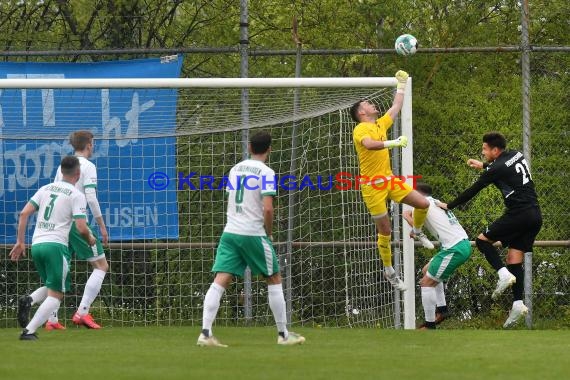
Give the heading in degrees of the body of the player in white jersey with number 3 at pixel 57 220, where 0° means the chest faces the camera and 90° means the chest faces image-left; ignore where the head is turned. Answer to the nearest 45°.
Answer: approximately 225°

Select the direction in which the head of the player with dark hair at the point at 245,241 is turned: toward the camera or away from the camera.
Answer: away from the camera

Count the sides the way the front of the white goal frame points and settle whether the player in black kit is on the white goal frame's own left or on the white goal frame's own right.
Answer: on the white goal frame's own left

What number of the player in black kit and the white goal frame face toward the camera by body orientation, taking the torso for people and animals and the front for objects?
1

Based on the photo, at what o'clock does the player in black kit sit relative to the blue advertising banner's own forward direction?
The player in black kit is roughly at 10 o'clock from the blue advertising banner.

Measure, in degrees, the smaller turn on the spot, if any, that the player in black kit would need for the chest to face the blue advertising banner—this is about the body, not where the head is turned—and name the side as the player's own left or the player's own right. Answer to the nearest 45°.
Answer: approximately 45° to the player's own left

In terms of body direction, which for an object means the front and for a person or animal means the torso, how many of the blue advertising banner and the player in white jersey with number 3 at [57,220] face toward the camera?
1

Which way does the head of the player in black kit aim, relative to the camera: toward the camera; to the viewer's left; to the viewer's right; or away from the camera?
to the viewer's left

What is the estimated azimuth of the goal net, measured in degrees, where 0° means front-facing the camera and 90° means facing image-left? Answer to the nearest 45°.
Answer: approximately 0°

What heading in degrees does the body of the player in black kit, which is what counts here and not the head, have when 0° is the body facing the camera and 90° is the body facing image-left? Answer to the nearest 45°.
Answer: approximately 135°
